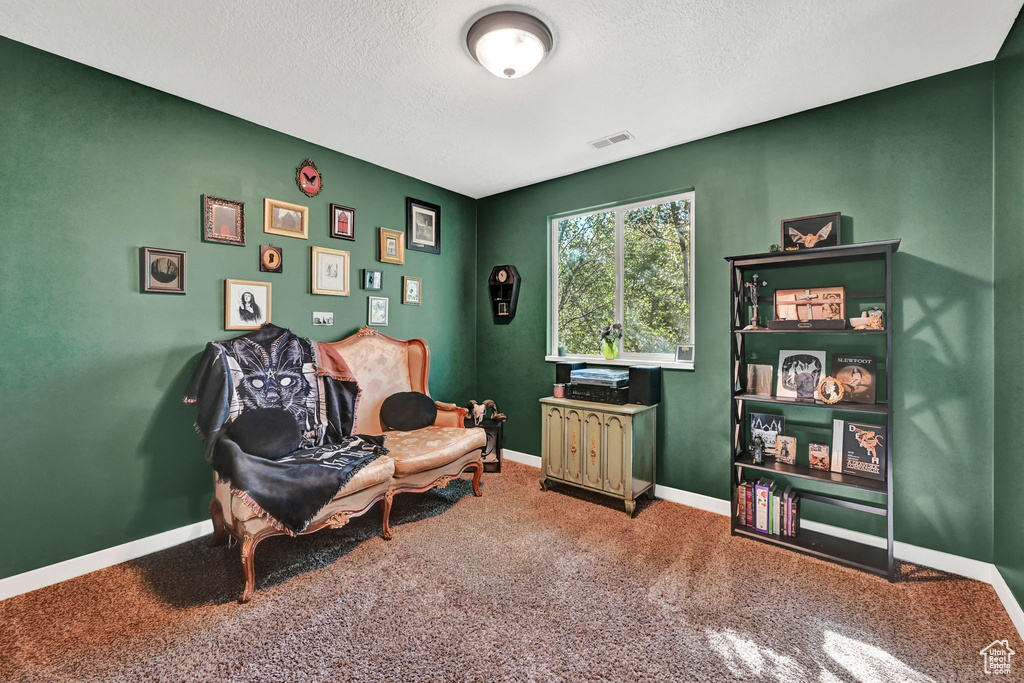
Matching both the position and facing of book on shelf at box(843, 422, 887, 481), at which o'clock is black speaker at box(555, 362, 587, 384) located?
The black speaker is roughly at 3 o'clock from the book on shelf.

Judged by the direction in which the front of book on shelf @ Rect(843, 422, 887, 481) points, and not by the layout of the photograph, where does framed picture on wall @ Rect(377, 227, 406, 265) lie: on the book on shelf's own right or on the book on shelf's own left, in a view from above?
on the book on shelf's own right

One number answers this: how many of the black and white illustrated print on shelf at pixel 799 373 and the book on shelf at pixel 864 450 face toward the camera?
2

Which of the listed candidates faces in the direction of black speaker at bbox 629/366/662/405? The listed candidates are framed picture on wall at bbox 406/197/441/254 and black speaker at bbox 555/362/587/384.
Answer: the framed picture on wall

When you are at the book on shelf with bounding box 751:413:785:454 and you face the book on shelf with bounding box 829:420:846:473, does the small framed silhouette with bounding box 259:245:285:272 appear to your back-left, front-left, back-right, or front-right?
back-right

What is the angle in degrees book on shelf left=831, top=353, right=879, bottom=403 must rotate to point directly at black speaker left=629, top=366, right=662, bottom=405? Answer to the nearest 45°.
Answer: approximately 90° to its right

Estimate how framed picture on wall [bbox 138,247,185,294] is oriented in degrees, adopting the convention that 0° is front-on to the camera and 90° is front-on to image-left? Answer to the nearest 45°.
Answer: approximately 315°

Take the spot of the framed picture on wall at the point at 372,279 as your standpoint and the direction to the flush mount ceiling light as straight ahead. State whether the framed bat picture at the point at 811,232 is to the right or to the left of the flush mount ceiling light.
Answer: left

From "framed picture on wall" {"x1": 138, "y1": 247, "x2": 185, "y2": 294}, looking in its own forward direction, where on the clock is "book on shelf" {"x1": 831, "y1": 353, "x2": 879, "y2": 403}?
The book on shelf is roughly at 12 o'clock from the framed picture on wall.

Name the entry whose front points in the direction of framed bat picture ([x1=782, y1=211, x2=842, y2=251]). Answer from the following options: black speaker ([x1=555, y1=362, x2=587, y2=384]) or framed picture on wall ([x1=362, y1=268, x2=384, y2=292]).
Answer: the framed picture on wall
